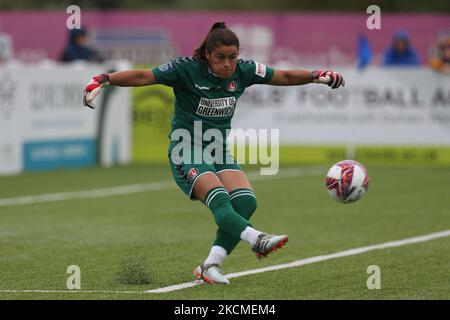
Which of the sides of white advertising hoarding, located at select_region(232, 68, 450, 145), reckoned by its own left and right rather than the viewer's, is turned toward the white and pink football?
front

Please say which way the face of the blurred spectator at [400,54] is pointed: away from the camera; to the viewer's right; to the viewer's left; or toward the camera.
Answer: toward the camera

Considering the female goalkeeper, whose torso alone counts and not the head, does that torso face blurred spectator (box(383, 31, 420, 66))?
no

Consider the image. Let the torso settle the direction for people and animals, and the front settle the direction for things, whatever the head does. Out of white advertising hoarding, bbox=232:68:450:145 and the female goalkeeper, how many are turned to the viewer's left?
0

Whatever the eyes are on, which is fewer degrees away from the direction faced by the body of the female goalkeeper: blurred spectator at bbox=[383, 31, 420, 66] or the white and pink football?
the white and pink football

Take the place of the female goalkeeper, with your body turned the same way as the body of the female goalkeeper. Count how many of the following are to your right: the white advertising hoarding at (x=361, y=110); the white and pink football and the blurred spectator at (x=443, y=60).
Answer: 0

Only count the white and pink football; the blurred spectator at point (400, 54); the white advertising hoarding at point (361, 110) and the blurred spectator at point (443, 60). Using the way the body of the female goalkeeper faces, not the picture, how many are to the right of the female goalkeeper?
0

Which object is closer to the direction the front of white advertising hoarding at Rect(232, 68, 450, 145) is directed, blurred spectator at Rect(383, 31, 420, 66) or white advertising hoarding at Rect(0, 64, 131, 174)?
the white advertising hoarding

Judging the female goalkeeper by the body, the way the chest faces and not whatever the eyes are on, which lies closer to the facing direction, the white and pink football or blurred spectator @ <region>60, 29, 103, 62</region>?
the white and pink football

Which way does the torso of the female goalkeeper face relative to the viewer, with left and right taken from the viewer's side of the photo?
facing the viewer and to the right of the viewer

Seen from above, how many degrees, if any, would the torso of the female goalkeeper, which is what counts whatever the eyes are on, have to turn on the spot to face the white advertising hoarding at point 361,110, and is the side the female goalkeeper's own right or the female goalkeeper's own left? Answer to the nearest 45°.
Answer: approximately 135° to the female goalkeeper's own left

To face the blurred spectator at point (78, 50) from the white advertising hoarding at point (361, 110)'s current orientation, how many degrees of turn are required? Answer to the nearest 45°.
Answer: approximately 90° to its right

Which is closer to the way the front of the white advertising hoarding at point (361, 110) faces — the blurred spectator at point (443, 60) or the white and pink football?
the white and pink football

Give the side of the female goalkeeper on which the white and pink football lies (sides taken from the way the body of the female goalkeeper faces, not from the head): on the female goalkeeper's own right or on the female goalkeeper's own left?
on the female goalkeeper's own left

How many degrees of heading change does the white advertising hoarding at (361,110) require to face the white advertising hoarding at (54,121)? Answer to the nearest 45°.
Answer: approximately 90° to its right

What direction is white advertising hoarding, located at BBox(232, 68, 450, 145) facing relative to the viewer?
toward the camera

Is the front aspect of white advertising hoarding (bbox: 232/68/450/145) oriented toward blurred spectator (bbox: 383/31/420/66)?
no

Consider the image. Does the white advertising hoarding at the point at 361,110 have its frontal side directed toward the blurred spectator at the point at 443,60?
no
